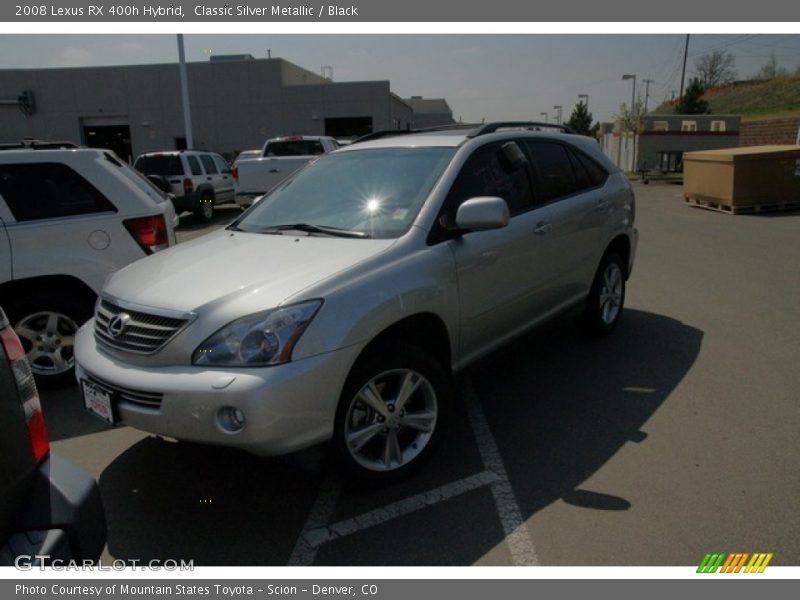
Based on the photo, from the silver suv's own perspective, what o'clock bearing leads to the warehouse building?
The warehouse building is roughly at 4 o'clock from the silver suv.

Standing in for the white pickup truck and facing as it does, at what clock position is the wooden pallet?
The wooden pallet is roughly at 2 o'clock from the white pickup truck.

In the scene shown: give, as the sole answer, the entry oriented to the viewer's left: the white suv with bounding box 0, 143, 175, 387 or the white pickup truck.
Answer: the white suv

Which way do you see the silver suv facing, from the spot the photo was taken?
facing the viewer and to the left of the viewer

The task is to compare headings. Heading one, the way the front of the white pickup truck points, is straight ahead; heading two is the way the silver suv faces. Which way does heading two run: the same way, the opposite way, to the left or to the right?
the opposite way

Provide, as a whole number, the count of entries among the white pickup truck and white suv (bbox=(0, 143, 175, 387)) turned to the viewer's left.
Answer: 1

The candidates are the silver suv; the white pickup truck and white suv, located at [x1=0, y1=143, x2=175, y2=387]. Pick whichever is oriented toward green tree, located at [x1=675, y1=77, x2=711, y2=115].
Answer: the white pickup truck

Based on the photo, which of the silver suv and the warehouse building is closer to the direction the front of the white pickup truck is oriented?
the warehouse building

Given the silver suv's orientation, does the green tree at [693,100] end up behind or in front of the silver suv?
behind

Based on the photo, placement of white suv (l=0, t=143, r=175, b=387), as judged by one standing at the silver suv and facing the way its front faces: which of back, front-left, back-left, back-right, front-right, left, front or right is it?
right

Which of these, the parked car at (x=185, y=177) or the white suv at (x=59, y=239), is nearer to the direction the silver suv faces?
the white suv

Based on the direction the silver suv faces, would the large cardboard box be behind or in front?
behind

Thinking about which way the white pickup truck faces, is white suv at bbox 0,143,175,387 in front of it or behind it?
behind

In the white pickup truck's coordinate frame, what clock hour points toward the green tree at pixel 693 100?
The green tree is roughly at 12 o'clock from the white pickup truck.

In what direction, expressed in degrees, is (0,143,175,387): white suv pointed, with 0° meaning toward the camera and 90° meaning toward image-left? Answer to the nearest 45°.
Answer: approximately 90°

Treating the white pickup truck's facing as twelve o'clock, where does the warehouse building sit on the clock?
The warehouse building is roughly at 10 o'clock from the white pickup truck.

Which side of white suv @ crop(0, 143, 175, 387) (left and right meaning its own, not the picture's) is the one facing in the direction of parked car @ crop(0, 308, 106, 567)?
left

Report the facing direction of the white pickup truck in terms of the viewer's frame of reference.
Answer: facing away from the viewer and to the right of the viewer
